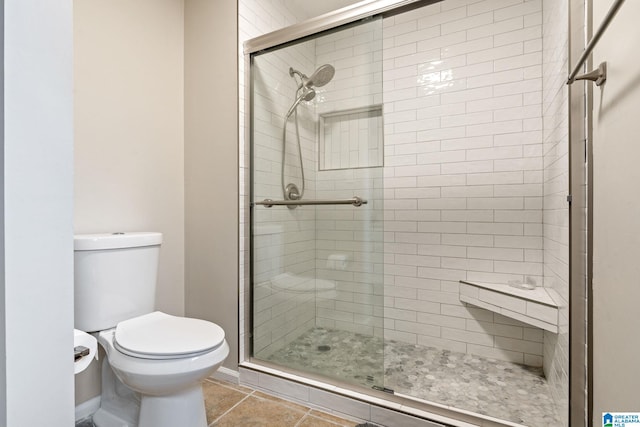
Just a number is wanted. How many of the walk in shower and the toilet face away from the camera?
0

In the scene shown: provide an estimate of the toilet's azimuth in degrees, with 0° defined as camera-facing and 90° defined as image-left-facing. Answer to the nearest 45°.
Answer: approximately 315°

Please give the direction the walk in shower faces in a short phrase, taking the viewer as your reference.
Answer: facing the viewer and to the left of the viewer
